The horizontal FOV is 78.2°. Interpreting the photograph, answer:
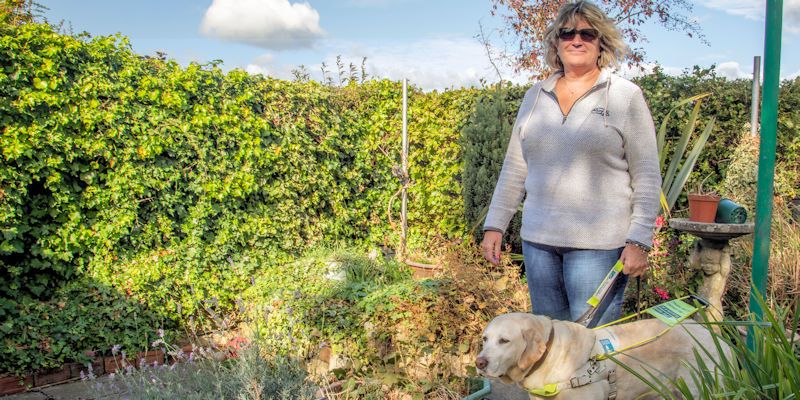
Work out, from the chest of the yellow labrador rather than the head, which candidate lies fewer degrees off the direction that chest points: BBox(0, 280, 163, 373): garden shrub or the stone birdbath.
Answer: the garden shrub

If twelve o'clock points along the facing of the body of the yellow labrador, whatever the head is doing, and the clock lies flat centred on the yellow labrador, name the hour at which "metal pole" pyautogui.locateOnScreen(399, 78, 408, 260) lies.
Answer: The metal pole is roughly at 2 o'clock from the yellow labrador.

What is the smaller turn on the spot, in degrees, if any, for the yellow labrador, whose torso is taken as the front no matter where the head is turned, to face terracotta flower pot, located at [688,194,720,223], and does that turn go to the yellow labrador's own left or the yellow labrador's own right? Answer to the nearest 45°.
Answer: approximately 90° to the yellow labrador's own right

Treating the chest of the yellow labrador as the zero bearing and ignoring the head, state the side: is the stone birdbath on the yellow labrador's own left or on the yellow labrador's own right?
on the yellow labrador's own right

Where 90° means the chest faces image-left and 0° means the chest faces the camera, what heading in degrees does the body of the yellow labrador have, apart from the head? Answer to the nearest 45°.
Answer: approximately 90°

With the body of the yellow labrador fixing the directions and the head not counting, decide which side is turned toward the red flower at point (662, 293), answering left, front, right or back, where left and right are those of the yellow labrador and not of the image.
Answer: right
